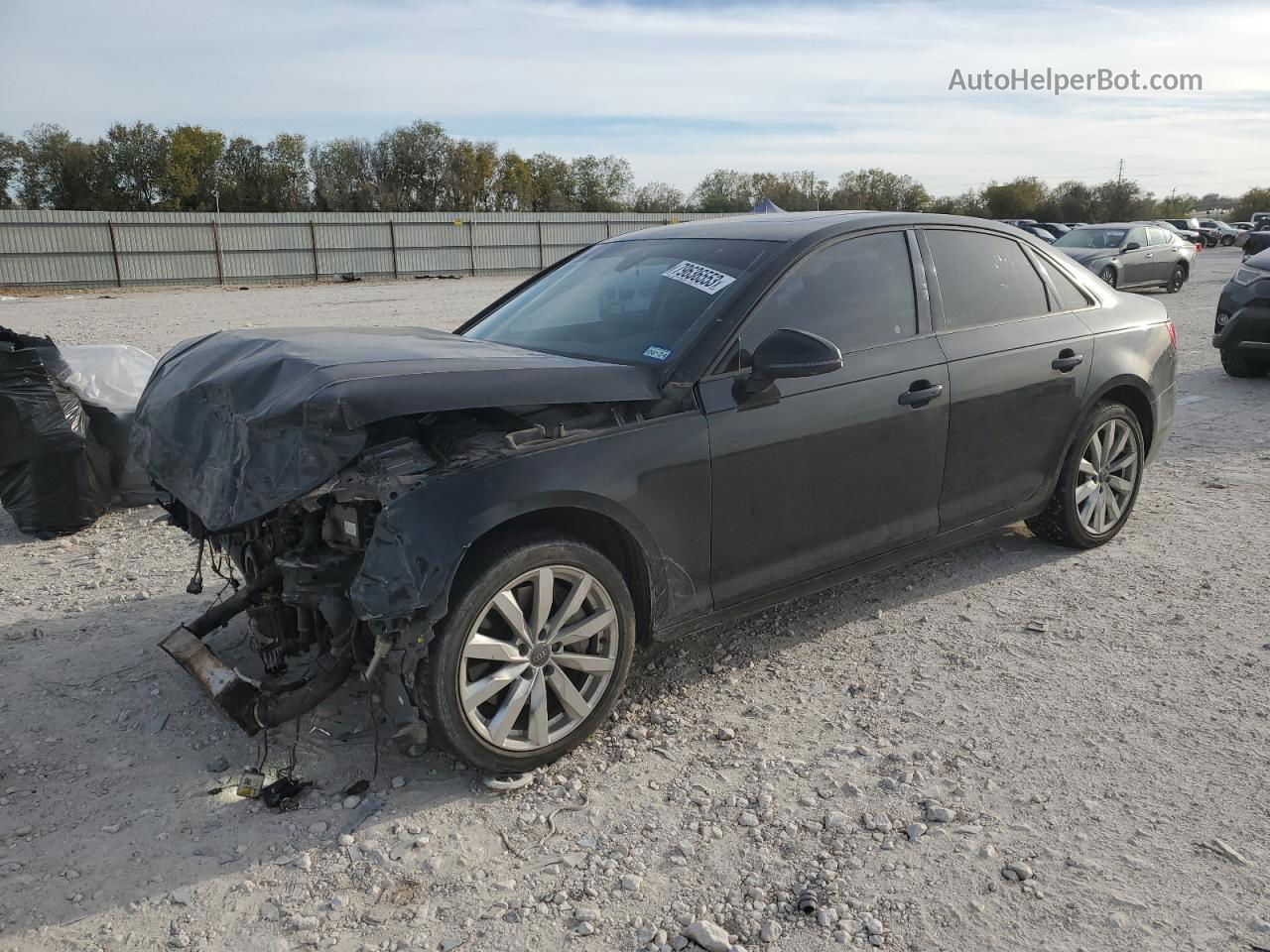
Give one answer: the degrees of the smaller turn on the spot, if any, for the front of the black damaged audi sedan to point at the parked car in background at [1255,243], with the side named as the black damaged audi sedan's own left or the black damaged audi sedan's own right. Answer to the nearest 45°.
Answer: approximately 180°

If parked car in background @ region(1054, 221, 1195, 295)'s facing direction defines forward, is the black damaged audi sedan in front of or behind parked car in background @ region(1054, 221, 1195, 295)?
in front

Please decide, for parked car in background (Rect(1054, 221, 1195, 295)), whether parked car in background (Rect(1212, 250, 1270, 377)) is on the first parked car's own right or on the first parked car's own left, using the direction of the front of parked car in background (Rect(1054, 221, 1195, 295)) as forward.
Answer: on the first parked car's own left

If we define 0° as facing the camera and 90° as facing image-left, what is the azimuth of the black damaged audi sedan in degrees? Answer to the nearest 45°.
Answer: approximately 45°

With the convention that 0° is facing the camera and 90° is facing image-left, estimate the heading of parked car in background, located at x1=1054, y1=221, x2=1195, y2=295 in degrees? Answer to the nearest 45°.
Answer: approximately 45°

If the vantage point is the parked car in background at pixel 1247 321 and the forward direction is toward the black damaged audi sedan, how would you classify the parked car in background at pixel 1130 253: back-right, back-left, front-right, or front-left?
back-right

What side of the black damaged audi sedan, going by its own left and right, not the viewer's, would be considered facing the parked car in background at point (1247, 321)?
back
